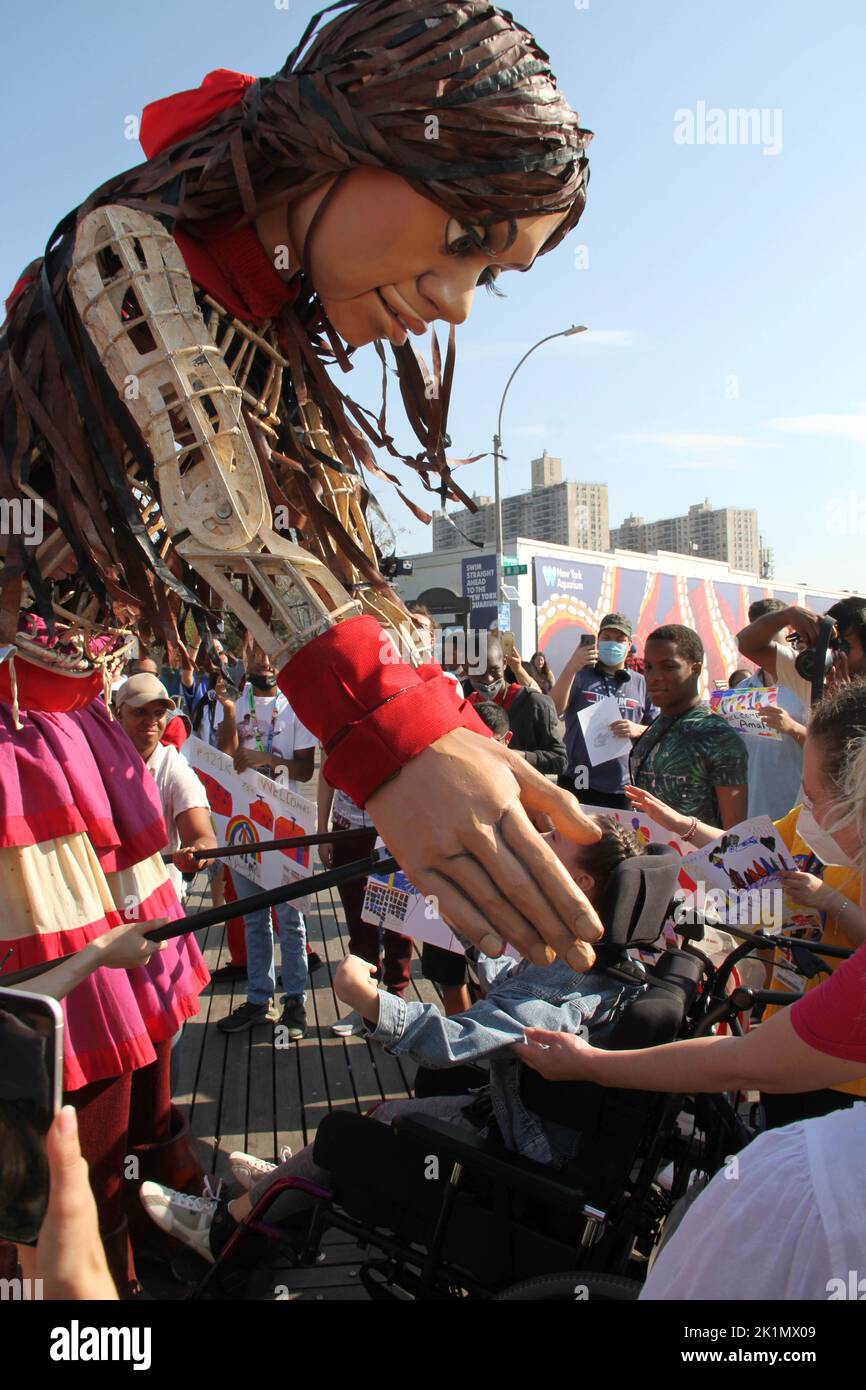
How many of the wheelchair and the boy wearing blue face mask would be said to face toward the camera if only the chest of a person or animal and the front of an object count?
1

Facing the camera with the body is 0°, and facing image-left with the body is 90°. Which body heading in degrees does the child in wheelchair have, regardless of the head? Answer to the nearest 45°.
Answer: approximately 90°

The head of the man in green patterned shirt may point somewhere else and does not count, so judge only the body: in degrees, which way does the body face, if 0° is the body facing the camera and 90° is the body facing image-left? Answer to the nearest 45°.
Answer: approximately 45°

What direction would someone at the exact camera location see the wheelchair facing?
facing to the left of the viewer

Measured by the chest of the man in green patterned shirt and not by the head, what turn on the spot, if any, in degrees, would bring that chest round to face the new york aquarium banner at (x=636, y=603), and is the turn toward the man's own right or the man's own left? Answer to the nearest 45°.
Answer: approximately 135° to the man's own right

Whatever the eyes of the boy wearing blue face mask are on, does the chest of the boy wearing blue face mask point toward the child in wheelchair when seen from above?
yes

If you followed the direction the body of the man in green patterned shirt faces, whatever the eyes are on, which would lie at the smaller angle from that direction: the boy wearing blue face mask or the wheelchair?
the wheelchair

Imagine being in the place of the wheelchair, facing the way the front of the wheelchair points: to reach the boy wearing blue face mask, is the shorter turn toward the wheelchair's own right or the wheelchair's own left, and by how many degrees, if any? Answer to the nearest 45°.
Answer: approximately 90° to the wheelchair's own right

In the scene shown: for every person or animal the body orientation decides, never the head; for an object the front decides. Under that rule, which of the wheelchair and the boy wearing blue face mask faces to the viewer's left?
the wheelchair

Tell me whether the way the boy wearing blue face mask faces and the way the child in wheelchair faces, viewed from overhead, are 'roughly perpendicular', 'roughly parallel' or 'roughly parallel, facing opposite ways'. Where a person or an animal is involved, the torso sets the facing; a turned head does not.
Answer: roughly perpendicular
